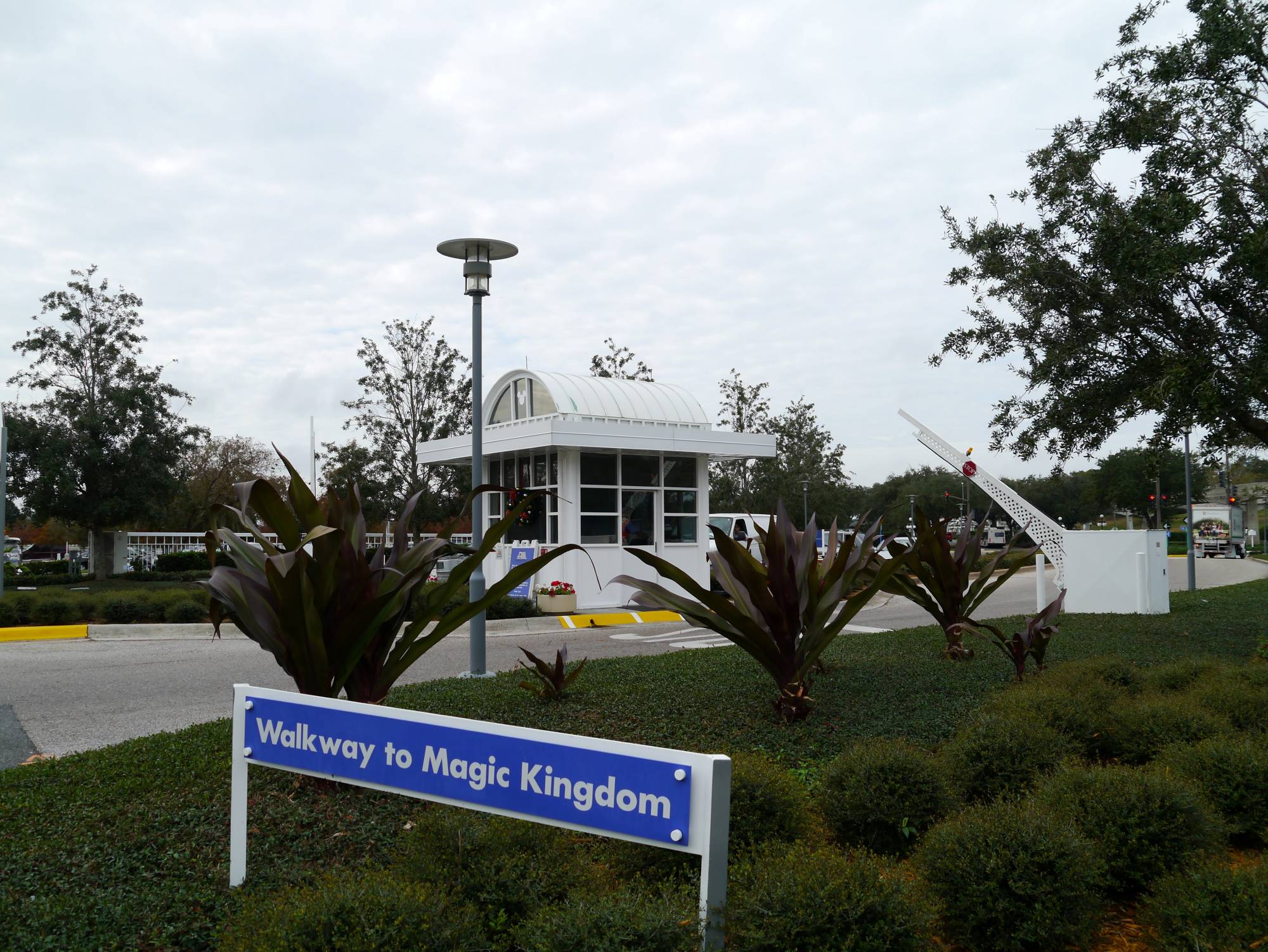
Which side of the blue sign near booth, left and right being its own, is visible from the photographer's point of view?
front

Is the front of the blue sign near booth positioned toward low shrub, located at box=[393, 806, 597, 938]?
yes

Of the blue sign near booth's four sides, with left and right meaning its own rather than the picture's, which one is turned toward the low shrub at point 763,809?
front

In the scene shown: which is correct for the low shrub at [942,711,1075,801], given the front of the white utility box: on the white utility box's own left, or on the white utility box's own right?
on the white utility box's own right

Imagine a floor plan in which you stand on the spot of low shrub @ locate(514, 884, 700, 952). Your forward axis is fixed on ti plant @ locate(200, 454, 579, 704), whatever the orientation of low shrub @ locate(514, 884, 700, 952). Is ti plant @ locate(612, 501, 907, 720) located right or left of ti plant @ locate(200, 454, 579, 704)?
right

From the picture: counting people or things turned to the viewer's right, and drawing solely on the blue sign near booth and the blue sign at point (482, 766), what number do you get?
0

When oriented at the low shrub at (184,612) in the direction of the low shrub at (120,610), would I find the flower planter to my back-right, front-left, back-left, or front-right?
back-right

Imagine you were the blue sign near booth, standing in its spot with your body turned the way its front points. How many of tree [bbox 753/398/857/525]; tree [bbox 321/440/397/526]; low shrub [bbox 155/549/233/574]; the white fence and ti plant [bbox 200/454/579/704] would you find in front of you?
1

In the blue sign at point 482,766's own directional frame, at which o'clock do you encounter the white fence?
The white fence is roughly at 4 o'clock from the blue sign.

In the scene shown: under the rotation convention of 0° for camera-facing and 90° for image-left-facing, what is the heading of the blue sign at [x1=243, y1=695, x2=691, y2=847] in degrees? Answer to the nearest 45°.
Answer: approximately 45°

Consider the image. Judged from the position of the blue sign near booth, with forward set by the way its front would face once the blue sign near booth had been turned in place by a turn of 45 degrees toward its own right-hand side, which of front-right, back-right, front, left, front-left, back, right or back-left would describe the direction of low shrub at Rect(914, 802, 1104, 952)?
front-left
